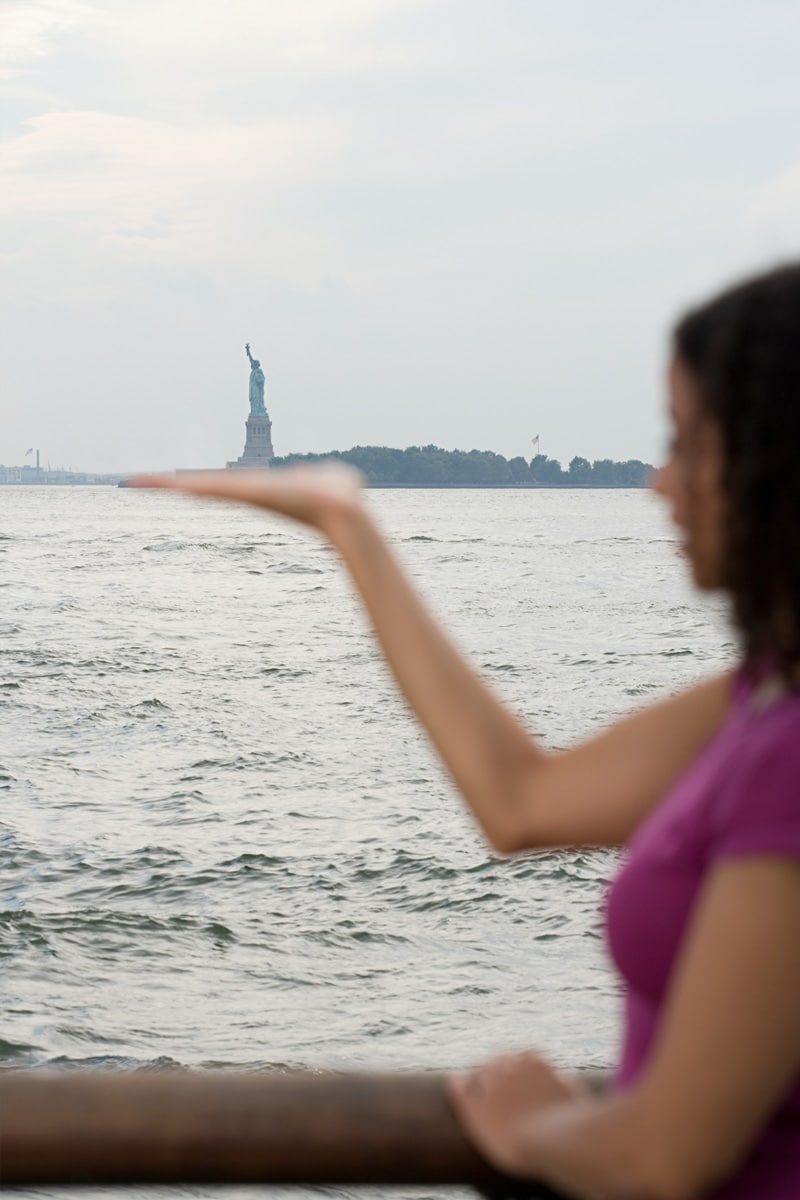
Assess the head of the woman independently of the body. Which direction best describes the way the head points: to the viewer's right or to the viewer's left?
to the viewer's left

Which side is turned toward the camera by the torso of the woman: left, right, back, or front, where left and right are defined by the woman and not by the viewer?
left
